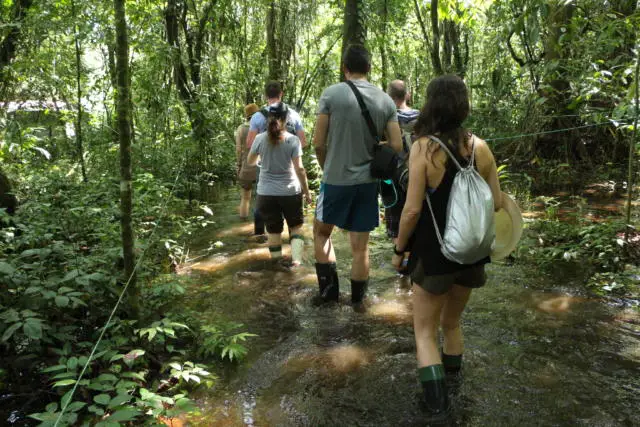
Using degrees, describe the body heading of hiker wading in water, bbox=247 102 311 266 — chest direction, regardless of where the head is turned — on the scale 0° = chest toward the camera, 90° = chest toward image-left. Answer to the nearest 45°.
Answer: approximately 180°

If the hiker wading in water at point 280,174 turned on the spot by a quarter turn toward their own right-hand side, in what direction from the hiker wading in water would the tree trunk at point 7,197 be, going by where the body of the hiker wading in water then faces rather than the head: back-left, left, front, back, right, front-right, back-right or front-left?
back

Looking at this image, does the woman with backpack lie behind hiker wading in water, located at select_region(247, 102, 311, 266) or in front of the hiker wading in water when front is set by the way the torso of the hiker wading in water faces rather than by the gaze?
behind

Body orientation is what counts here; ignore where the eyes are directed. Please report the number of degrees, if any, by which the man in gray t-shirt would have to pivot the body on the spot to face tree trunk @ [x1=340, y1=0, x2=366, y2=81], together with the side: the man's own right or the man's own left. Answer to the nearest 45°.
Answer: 0° — they already face it

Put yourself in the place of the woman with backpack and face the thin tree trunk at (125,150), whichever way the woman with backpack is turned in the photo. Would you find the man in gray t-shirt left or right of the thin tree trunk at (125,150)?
right

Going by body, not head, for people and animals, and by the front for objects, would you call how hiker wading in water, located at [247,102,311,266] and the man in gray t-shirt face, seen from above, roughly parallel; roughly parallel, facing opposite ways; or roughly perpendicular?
roughly parallel

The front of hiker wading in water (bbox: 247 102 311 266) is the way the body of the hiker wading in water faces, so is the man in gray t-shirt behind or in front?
behind

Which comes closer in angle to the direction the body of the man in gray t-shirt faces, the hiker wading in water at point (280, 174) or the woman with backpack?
the hiker wading in water

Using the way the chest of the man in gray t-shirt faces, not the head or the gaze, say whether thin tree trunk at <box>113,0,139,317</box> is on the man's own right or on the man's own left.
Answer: on the man's own left

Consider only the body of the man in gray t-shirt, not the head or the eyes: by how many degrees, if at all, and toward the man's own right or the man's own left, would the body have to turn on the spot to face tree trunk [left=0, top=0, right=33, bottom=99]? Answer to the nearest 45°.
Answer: approximately 45° to the man's own left

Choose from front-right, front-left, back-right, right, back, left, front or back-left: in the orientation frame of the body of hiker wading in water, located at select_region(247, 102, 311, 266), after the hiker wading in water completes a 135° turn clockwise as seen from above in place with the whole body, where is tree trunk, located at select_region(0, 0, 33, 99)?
back

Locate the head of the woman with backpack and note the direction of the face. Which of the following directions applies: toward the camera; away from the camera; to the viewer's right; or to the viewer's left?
away from the camera

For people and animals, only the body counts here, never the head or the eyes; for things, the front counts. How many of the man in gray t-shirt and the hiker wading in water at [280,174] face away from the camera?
2

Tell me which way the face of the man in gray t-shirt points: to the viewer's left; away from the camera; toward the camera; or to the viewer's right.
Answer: away from the camera

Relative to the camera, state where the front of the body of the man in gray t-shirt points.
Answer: away from the camera

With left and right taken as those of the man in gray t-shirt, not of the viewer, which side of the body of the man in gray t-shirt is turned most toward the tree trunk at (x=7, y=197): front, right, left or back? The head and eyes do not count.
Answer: left
